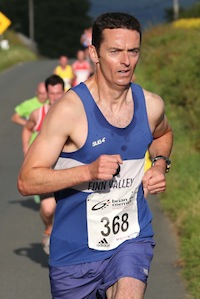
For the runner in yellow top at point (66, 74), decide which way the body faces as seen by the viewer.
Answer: toward the camera
